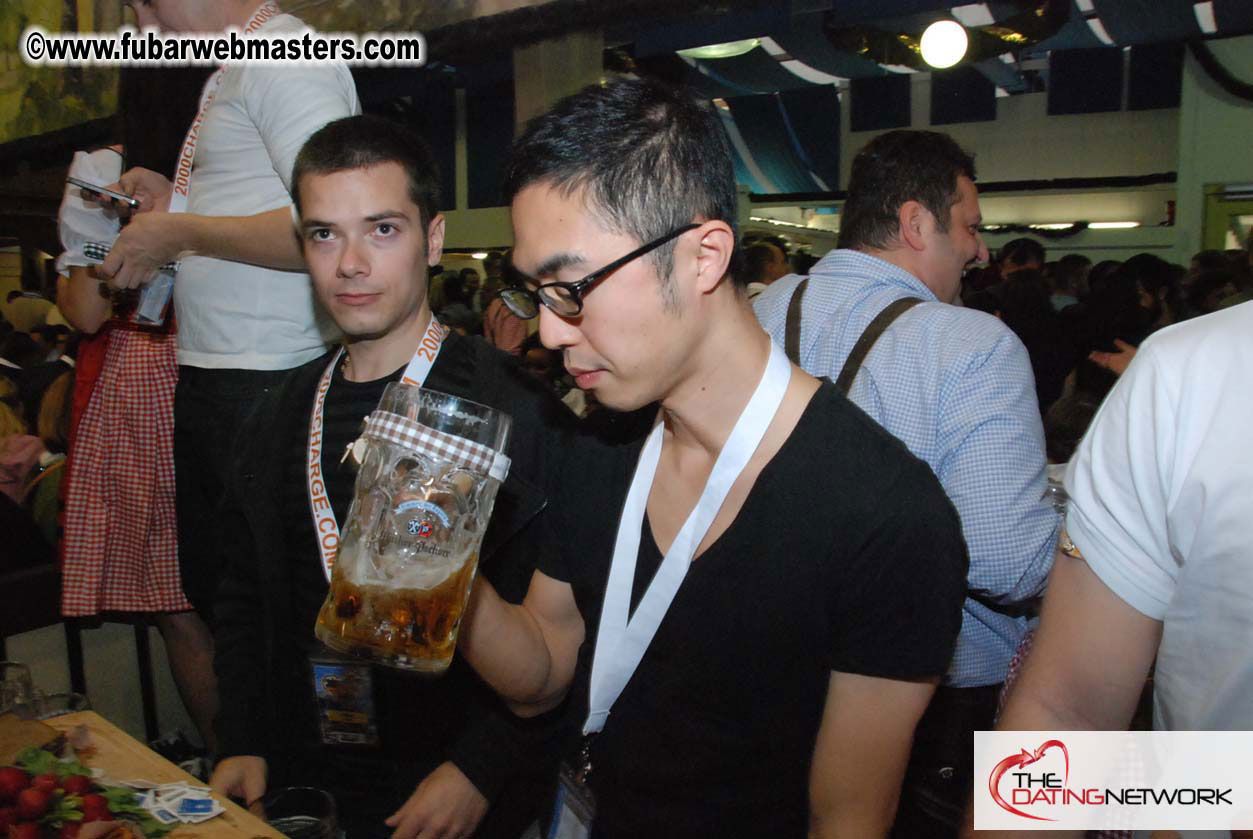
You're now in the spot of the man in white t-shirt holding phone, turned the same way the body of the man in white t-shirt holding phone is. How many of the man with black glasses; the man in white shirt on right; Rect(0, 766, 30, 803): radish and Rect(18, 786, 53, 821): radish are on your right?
0

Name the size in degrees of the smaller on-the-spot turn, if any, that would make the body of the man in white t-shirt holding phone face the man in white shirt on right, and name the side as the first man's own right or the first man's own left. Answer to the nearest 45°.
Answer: approximately 135° to the first man's own left

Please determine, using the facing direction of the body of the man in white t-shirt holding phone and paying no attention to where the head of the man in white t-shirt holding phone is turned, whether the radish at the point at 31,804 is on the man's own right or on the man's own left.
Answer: on the man's own left

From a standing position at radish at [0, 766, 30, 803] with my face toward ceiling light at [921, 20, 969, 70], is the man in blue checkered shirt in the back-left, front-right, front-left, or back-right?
front-right

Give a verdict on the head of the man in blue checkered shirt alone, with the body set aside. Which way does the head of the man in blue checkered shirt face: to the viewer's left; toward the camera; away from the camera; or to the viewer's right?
to the viewer's right

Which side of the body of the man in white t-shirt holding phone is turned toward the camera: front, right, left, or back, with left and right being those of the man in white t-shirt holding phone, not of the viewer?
left

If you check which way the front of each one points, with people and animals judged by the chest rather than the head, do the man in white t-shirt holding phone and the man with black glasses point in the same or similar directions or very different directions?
same or similar directions

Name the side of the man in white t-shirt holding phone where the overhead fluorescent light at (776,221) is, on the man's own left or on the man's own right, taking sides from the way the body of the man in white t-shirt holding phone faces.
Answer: on the man's own right

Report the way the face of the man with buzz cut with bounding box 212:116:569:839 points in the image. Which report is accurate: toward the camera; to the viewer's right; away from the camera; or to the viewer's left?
toward the camera

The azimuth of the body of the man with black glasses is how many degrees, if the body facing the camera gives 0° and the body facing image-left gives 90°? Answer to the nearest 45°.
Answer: approximately 45°

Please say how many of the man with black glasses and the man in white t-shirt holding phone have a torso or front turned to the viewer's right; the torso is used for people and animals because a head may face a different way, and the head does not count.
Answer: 0

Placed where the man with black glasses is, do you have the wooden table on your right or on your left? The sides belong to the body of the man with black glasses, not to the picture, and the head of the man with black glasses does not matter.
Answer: on your right

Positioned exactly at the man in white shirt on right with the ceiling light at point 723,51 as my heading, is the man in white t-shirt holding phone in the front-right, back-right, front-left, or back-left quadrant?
front-left

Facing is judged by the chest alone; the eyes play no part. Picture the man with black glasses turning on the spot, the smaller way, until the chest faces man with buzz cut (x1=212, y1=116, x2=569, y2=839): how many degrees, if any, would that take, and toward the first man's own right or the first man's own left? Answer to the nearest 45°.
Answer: approximately 90° to the first man's own right
